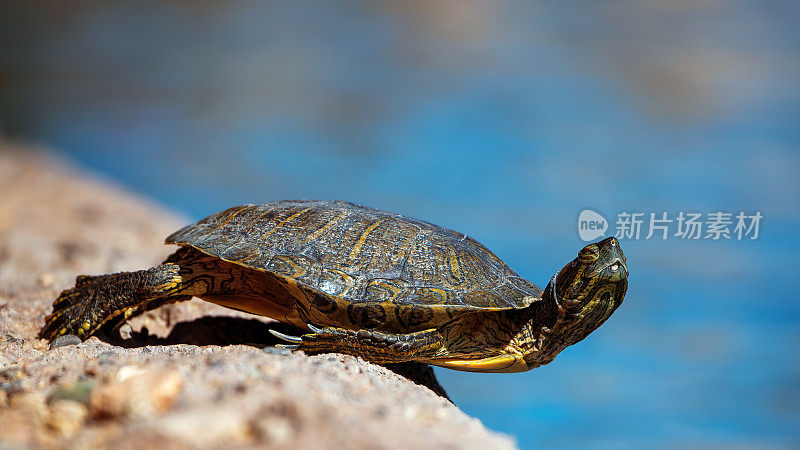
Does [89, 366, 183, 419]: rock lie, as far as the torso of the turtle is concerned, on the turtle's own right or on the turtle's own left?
on the turtle's own right

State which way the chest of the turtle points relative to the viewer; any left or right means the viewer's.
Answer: facing to the right of the viewer

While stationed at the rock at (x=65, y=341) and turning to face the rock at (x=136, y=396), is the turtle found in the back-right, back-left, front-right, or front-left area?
front-left

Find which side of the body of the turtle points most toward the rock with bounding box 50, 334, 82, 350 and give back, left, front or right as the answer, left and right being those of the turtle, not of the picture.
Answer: back

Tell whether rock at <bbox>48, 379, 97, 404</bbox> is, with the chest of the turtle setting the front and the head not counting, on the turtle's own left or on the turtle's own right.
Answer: on the turtle's own right

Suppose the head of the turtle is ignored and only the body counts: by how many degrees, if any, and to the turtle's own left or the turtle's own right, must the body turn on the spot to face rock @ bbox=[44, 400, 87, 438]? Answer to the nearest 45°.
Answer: approximately 135° to the turtle's own right

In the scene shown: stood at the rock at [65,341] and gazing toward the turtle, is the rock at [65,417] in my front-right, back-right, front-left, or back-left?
front-right
